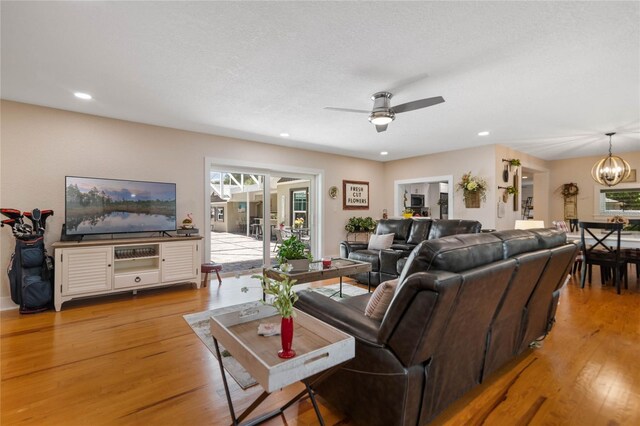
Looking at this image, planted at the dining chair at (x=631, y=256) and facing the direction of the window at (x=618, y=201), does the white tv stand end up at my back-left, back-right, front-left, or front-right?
back-left

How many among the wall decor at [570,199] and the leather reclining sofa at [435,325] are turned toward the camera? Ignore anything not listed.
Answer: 1

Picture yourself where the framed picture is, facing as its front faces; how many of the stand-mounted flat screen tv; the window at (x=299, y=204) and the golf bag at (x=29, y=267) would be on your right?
3

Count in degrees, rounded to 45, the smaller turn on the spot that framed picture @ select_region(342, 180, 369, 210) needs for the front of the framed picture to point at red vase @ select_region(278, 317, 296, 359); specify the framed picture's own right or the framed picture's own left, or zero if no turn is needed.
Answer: approximately 45° to the framed picture's own right

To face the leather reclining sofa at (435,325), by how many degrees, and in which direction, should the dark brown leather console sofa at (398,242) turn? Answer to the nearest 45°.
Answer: approximately 45° to its left

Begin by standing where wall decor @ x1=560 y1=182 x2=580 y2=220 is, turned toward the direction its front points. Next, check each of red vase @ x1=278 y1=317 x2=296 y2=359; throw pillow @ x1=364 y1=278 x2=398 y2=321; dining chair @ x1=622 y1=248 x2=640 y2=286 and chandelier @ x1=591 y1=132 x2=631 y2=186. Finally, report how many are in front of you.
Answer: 4

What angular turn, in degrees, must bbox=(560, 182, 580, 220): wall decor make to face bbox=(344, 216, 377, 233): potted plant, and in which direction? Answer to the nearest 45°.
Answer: approximately 45° to its right

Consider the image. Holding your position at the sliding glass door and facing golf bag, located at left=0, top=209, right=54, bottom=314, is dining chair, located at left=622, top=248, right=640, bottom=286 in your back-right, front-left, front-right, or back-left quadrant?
back-left

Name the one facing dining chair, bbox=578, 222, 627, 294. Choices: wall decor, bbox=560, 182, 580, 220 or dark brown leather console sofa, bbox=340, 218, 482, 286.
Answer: the wall decor

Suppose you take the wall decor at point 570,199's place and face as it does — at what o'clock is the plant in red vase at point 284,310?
The plant in red vase is roughly at 12 o'clock from the wall decor.

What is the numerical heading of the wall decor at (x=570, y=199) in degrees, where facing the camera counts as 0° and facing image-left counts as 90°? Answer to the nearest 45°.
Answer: approximately 0°
